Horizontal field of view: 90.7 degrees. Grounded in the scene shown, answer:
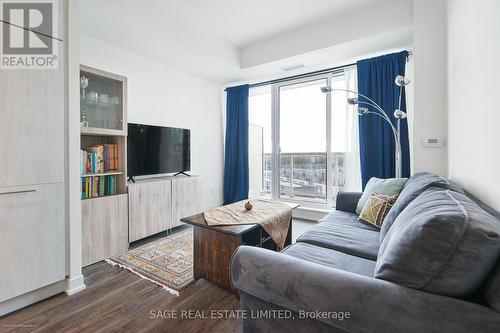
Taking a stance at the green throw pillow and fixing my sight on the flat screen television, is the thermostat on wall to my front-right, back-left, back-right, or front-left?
back-right

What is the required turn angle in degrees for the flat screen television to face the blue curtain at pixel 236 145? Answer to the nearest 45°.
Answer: approximately 90° to its left

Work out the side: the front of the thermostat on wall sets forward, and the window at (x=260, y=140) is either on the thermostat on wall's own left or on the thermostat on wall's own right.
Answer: on the thermostat on wall's own right

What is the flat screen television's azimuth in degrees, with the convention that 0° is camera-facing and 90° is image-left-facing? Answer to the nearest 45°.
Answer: approximately 315°

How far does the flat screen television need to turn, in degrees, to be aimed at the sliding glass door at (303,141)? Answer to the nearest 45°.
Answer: approximately 45° to its left

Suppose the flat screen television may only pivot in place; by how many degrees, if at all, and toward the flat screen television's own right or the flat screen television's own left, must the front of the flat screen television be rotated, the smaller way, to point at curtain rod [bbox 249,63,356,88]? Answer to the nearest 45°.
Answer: approximately 45° to the flat screen television's own left

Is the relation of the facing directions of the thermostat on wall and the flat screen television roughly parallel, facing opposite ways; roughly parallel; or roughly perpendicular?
roughly perpendicular
